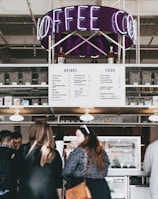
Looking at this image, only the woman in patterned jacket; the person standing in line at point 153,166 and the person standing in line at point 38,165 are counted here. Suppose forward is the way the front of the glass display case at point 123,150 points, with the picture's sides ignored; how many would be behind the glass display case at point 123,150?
0

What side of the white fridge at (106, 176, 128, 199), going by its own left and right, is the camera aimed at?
front

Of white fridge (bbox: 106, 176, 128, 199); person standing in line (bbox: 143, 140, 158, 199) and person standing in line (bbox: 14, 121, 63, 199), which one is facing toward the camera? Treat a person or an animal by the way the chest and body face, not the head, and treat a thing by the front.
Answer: the white fridge

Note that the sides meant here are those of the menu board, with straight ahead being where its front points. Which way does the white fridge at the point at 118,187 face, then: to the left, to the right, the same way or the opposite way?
the same way

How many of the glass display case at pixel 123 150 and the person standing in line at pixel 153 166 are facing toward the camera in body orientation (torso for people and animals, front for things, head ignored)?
1

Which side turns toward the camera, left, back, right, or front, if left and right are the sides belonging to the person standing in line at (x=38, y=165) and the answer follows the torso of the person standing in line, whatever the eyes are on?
back

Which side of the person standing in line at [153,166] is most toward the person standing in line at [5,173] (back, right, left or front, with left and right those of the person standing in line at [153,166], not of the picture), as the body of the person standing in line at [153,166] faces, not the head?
left

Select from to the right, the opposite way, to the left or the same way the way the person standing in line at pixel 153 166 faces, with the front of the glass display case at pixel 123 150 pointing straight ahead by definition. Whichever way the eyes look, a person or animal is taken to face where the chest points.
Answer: the opposite way

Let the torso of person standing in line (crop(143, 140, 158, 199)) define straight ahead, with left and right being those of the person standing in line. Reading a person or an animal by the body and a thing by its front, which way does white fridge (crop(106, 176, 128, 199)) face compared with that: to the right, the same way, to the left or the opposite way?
the opposite way

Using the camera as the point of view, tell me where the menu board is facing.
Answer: facing the viewer

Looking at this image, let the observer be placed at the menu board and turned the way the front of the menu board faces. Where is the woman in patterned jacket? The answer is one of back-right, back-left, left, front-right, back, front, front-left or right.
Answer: front

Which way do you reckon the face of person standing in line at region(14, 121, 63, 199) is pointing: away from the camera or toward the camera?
away from the camera

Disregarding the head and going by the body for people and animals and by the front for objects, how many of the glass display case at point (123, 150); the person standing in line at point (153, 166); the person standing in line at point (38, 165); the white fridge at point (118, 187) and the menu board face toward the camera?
3

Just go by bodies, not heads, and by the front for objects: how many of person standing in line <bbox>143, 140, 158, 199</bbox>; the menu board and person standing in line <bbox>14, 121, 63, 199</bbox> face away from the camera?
2

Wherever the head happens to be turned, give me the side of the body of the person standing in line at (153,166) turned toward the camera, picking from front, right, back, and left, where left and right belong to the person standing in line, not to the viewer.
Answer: back

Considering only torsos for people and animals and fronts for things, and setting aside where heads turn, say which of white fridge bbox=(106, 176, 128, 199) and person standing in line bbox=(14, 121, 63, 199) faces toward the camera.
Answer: the white fridge
